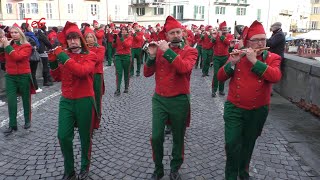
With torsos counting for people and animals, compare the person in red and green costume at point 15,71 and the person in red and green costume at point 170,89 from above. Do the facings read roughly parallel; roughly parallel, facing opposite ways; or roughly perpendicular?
roughly parallel

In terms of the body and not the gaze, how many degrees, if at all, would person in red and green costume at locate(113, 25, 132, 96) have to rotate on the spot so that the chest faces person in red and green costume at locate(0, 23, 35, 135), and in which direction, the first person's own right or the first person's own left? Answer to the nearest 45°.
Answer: approximately 45° to the first person's own right

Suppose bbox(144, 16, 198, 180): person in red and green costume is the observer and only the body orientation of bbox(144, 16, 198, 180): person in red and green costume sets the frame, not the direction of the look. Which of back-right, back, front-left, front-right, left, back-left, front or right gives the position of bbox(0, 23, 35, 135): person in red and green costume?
back-right

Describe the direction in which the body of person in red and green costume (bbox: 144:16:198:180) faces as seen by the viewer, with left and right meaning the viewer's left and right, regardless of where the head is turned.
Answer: facing the viewer

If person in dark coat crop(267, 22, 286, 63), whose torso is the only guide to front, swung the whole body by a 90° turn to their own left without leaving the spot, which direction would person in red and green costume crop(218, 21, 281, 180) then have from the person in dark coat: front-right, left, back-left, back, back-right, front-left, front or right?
front

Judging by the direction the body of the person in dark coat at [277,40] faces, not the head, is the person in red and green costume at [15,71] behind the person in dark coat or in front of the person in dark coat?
in front

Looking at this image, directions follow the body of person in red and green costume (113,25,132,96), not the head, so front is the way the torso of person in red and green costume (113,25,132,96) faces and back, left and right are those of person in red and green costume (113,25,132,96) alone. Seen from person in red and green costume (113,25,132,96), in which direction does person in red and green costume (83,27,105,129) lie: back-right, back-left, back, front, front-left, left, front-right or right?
front

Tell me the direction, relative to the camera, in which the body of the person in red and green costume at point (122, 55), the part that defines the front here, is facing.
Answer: toward the camera

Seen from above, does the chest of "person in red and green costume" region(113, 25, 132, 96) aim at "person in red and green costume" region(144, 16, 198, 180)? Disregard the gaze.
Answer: yes

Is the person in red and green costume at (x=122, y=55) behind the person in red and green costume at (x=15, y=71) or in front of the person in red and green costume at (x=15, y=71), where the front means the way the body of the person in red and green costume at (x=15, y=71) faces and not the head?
behind

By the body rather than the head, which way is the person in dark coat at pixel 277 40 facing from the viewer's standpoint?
to the viewer's left

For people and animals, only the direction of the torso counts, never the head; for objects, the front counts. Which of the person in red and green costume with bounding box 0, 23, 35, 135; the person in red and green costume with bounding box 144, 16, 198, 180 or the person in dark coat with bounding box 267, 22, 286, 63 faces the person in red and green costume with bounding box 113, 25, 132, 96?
the person in dark coat

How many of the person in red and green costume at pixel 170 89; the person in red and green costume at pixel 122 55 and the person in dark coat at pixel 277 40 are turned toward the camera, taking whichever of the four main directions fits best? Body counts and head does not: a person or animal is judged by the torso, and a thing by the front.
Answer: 2

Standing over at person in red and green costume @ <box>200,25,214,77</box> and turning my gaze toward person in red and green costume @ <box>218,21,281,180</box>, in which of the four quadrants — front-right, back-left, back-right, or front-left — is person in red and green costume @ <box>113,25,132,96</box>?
front-right
